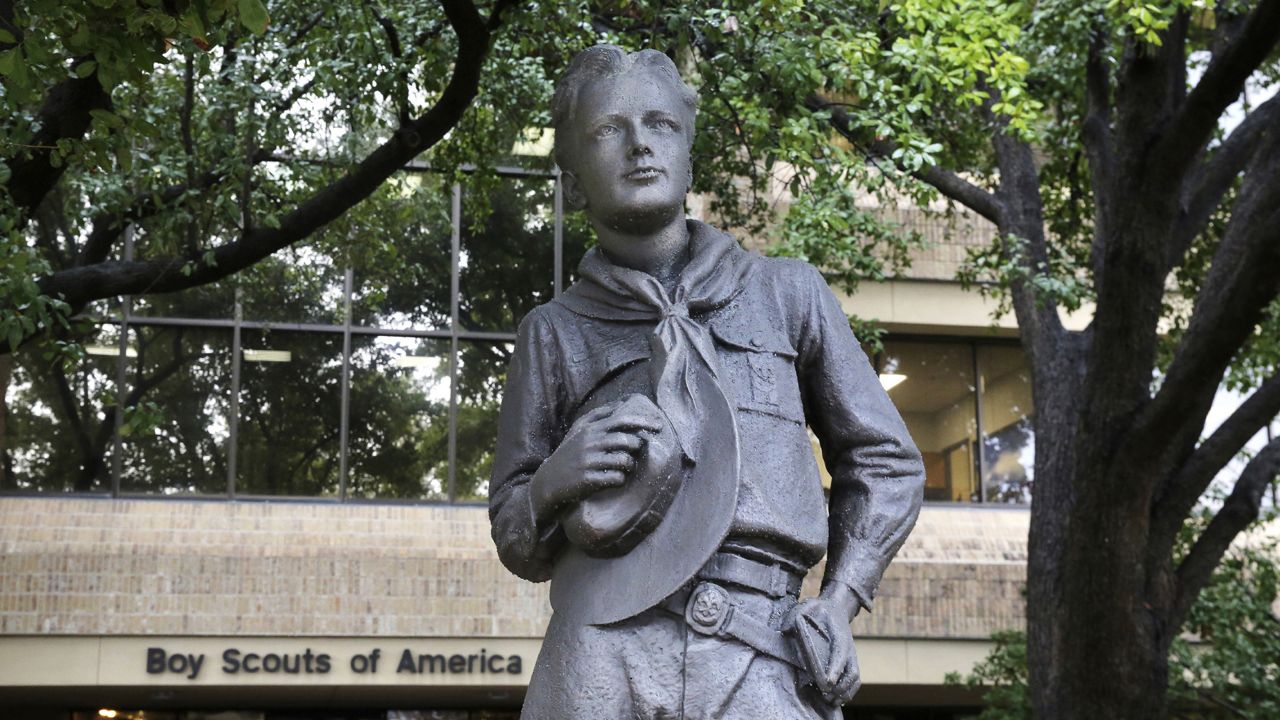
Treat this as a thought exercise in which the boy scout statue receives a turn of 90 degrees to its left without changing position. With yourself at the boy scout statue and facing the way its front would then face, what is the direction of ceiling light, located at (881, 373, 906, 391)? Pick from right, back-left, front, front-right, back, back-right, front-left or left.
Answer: left

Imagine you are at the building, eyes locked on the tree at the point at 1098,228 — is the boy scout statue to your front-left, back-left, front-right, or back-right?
front-right

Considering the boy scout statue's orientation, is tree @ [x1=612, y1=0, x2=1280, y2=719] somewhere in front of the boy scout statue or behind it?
behind

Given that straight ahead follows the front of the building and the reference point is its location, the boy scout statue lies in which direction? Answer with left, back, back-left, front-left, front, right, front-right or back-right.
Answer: front

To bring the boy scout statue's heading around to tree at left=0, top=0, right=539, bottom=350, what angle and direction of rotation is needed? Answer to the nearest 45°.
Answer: approximately 135° to its right

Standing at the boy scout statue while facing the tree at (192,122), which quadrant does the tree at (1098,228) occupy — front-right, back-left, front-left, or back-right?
front-right

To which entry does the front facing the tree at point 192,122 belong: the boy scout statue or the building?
the building

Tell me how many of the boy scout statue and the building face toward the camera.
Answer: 2

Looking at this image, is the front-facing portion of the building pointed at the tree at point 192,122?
yes

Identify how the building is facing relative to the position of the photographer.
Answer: facing the viewer

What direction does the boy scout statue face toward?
toward the camera

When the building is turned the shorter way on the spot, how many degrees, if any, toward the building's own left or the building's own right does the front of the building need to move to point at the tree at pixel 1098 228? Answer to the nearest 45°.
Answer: approximately 45° to the building's own left

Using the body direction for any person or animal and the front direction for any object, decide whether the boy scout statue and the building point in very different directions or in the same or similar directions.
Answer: same or similar directions
